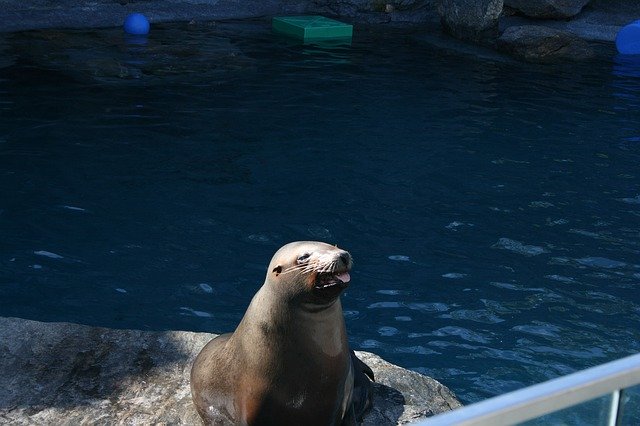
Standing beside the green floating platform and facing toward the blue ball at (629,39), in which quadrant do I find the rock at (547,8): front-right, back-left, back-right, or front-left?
front-left

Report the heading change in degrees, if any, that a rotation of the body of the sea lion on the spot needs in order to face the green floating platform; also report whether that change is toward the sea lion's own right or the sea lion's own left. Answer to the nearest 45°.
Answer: approximately 135° to the sea lion's own left

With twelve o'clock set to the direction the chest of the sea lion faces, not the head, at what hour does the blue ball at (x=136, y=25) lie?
The blue ball is roughly at 7 o'clock from the sea lion.

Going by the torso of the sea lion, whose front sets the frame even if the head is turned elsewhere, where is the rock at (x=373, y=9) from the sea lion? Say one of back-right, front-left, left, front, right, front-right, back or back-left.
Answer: back-left

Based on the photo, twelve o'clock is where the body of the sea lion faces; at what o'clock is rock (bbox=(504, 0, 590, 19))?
The rock is roughly at 8 o'clock from the sea lion.

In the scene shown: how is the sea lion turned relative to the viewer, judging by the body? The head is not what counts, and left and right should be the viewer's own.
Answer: facing the viewer and to the right of the viewer

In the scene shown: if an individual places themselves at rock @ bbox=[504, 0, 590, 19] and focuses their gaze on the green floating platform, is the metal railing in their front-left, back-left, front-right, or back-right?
front-left

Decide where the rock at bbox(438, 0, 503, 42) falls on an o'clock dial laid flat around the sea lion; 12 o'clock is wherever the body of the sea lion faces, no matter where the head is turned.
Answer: The rock is roughly at 8 o'clock from the sea lion.

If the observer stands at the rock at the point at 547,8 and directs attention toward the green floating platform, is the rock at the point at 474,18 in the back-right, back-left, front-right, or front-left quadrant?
front-left

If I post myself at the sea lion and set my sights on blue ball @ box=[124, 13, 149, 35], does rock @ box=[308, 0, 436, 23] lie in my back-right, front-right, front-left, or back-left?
front-right
